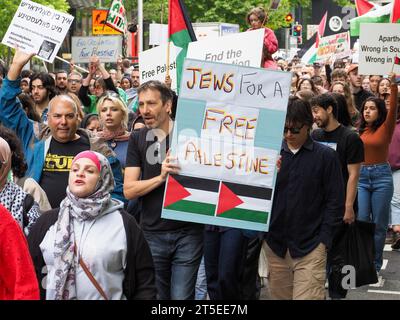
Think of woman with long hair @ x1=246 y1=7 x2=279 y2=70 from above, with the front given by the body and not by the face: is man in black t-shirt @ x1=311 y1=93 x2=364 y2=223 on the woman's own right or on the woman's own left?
on the woman's own left

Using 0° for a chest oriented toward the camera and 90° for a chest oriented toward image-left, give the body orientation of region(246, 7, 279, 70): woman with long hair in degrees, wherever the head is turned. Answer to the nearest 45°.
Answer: approximately 45°

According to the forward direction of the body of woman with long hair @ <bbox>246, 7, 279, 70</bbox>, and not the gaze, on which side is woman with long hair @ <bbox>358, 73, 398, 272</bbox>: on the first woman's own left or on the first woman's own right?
on the first woman's own left

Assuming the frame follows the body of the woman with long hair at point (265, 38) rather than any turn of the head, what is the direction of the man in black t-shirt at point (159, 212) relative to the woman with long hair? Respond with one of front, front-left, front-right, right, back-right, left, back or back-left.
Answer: front-left

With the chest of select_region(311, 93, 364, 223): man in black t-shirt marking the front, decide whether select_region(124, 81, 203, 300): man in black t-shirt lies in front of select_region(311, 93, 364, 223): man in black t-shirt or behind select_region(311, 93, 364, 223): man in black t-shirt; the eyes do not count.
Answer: in front

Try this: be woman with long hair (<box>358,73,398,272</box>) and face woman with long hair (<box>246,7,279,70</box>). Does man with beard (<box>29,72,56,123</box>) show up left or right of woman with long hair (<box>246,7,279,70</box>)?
left
